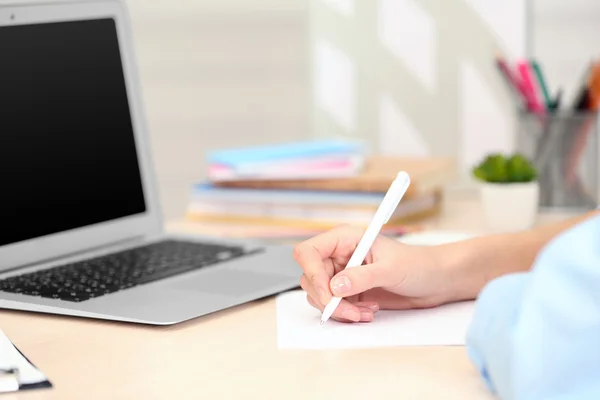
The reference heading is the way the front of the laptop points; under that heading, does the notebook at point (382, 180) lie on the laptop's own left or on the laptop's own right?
on the laptop's own left

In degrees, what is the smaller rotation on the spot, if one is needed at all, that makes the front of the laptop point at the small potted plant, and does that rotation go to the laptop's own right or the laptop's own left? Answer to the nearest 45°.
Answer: approximately 45° to the laptop's own left

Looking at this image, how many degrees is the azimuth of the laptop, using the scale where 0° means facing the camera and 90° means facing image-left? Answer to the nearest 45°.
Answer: approximately 315°

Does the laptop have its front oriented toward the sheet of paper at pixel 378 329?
yes

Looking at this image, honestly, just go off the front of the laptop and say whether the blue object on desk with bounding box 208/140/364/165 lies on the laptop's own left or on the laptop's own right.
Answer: on the laptop's own left
